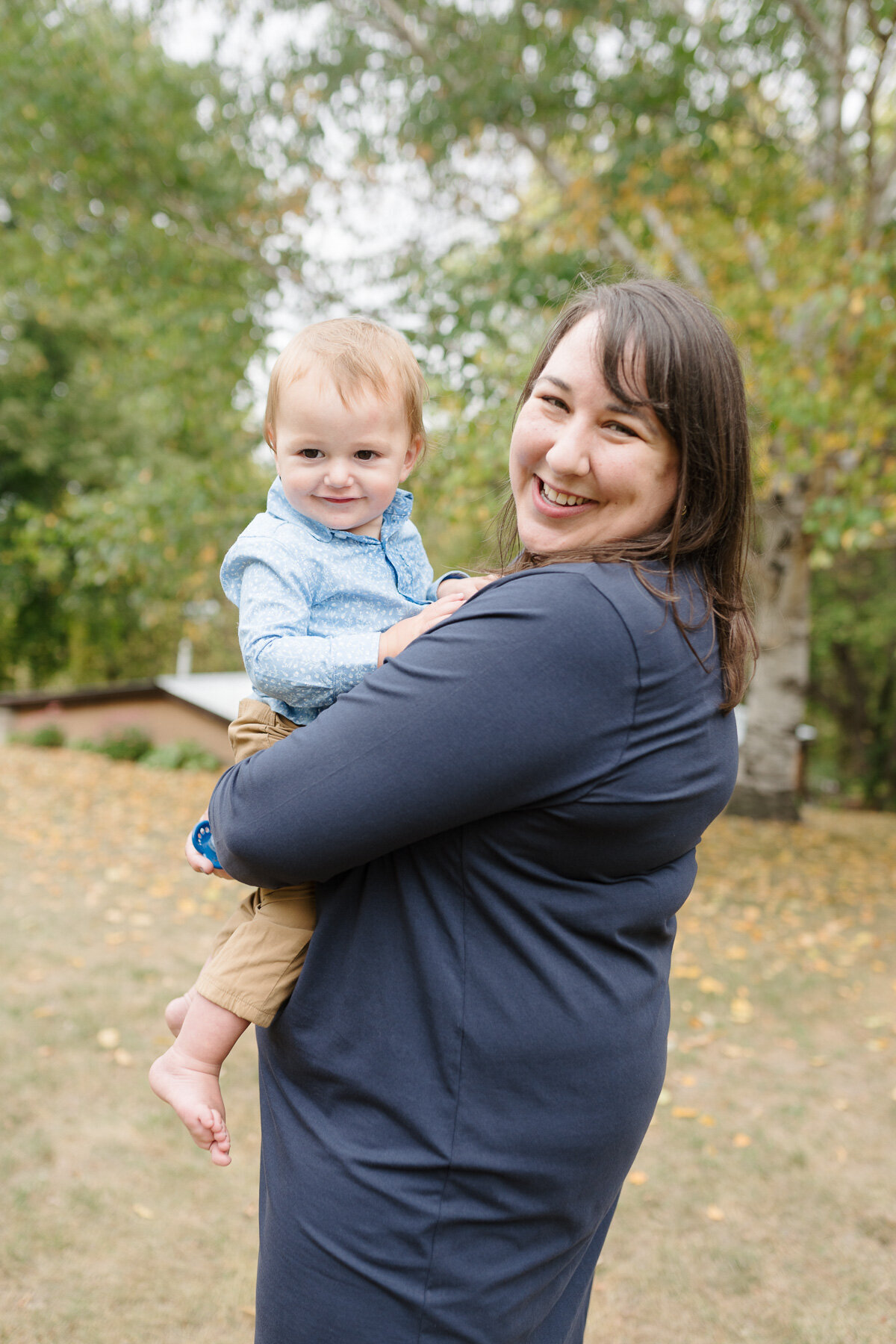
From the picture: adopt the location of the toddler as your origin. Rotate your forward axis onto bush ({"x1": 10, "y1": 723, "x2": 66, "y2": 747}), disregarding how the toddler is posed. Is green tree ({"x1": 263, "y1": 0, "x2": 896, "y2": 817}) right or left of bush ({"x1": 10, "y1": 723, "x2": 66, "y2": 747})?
right

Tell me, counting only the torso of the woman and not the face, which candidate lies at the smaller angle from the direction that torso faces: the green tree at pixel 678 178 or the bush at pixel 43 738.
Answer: the bush

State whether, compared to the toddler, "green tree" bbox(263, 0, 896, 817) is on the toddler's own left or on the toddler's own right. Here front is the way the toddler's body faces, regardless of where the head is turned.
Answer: on the toddler's own left

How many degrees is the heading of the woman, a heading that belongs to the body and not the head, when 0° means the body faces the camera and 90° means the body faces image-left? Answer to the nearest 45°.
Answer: approximately 90°
